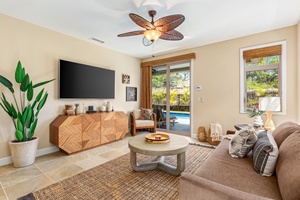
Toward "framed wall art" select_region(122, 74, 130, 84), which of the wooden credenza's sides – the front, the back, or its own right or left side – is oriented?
left

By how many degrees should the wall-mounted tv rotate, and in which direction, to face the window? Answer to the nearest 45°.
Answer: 0° — it already faces it

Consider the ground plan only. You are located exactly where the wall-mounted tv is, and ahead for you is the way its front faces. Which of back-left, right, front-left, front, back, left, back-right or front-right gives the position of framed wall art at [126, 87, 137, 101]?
left

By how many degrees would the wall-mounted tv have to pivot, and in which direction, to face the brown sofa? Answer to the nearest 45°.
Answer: approximately 45° to its right

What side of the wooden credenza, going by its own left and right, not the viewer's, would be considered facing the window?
front

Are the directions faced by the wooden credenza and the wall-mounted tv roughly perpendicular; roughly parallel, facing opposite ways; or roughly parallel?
roughly parallel

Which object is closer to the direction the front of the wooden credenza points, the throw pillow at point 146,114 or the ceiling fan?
the ceiling fan

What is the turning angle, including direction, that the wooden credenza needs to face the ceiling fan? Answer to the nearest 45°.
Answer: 0° — it already faces it

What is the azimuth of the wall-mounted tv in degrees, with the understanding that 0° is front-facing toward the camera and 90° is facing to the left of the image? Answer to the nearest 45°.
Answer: approximately 315°

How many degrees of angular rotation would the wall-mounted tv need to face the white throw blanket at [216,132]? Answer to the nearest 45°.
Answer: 0° — it already faces it

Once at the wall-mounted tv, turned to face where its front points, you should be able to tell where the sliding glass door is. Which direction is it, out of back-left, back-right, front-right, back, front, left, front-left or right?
front-left

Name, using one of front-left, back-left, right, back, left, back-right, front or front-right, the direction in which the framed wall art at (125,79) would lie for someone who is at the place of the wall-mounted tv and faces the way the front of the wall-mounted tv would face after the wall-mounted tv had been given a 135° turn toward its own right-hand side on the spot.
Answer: back-right

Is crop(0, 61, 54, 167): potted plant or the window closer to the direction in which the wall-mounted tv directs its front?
the window

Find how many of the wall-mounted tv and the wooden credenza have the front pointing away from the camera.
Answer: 0

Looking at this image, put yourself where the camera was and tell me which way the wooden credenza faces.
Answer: facing the viewer and to the right of the viewer

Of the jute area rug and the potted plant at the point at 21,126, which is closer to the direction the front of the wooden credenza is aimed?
the jute area rug

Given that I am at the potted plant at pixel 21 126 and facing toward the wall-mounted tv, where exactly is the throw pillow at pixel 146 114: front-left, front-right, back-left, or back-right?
front-right
